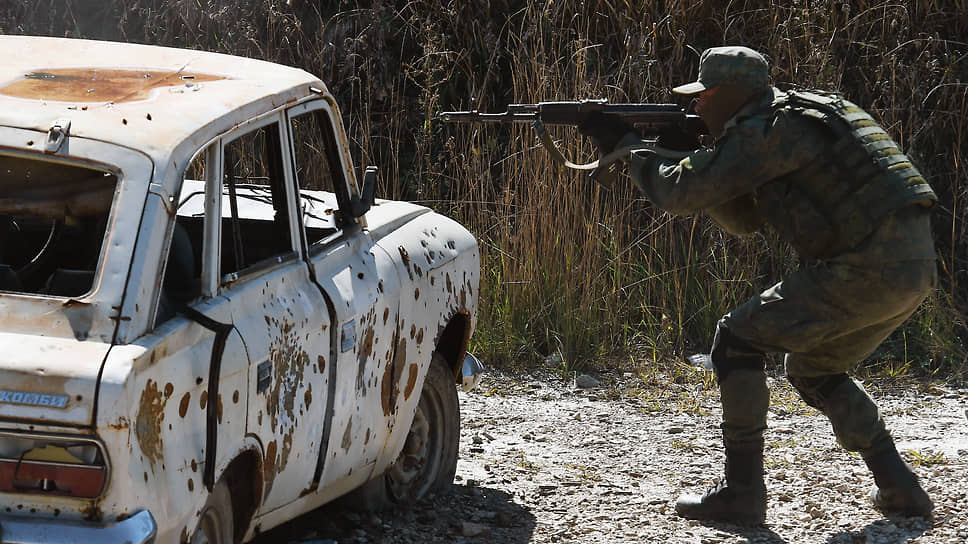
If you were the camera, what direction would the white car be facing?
facing away from the viewer and to the right of the viewer

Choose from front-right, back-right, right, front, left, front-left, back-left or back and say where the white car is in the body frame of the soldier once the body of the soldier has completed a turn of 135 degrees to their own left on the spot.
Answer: right

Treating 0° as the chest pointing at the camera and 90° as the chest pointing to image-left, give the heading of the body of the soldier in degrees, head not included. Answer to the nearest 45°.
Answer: approximately 90°

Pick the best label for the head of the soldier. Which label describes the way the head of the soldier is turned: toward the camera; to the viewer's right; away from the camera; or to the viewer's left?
to the viewer's left
